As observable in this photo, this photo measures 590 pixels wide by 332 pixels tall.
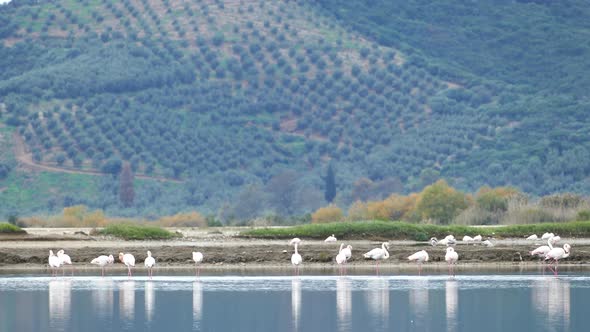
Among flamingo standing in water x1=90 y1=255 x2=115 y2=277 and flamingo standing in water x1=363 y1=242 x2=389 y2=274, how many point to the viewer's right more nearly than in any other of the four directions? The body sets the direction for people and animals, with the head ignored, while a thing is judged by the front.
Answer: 2

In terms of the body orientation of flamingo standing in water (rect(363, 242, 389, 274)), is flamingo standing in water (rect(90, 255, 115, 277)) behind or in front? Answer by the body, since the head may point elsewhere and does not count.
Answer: behind

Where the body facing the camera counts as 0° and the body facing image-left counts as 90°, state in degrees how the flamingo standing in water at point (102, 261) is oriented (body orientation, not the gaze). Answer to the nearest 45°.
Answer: approximately 270°

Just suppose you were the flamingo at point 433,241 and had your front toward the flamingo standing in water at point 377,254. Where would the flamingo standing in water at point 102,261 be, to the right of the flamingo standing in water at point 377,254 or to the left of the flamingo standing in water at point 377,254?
right

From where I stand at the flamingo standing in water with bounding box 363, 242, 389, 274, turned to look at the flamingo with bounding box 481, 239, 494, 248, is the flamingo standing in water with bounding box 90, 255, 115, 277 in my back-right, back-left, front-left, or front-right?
back-left

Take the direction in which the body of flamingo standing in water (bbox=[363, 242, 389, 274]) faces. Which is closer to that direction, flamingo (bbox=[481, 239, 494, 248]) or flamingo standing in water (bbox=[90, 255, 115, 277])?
the flamingo

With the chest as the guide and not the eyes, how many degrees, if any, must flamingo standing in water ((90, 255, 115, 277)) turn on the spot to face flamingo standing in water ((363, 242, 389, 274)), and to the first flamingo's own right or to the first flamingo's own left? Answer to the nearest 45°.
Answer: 0° — it already faces it

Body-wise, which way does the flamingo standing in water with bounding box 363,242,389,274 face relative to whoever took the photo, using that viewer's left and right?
facing to the right of the viewer
